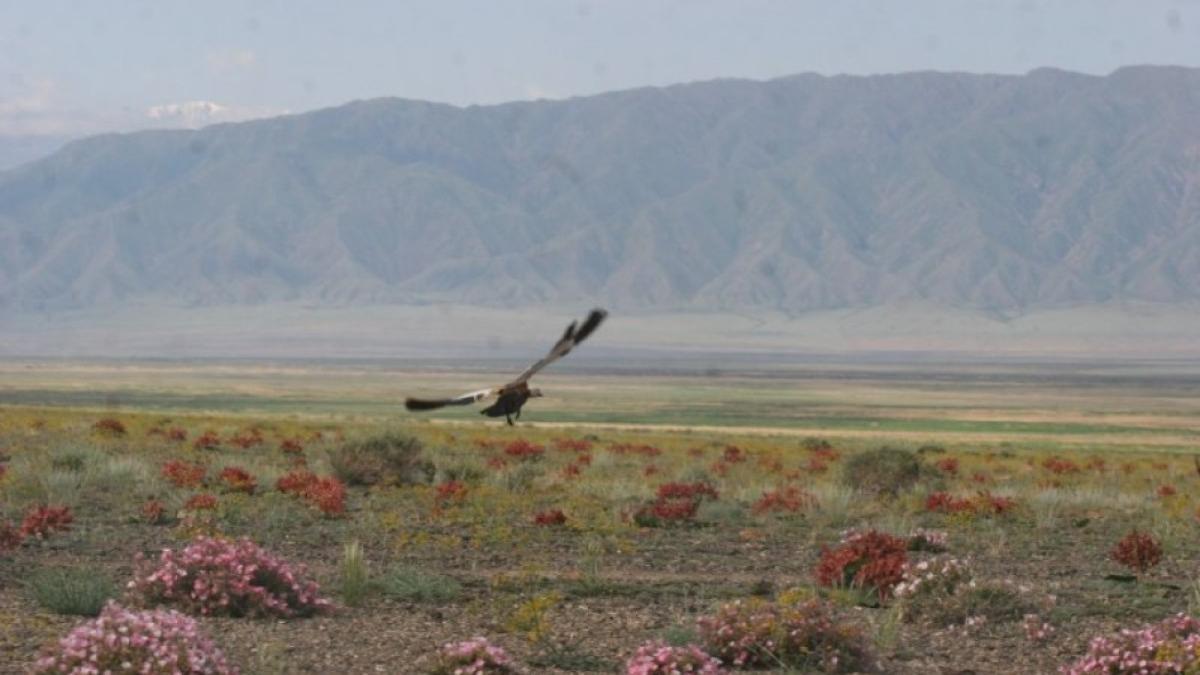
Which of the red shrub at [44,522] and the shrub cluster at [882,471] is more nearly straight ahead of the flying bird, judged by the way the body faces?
the shrub cluster

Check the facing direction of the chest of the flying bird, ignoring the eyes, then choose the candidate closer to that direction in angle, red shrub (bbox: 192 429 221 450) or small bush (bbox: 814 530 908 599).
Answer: the small bush

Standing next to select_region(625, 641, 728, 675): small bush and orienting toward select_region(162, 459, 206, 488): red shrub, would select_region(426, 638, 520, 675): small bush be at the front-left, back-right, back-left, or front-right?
front-left

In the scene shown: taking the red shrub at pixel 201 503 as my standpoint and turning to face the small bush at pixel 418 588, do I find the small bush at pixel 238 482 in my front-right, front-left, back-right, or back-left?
back-left

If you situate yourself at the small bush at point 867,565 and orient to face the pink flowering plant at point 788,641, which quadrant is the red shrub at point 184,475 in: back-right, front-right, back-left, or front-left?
back-right

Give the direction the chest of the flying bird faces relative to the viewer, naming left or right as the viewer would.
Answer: facing away from the viewer and to the right of the viewer
